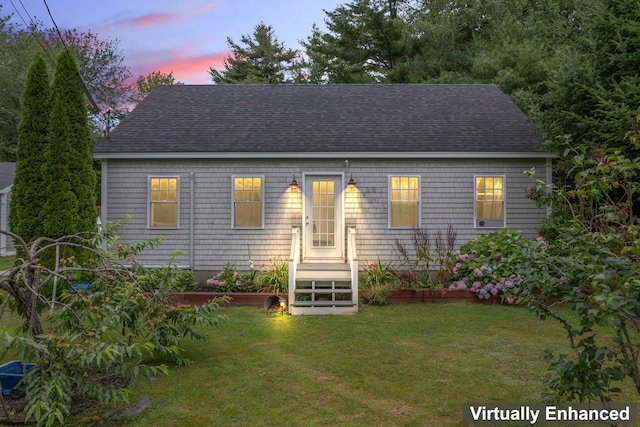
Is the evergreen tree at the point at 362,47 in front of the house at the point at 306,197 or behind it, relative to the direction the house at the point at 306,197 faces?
behind

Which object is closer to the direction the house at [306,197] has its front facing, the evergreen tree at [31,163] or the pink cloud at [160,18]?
the evergreen tree

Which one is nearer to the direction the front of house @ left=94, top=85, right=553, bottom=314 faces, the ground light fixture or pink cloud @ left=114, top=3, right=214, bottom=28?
the ground light fixture

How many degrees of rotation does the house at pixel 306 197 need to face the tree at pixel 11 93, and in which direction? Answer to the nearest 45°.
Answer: approximately 135° to its right

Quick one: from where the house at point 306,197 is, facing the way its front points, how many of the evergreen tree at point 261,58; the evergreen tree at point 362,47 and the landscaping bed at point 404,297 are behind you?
2

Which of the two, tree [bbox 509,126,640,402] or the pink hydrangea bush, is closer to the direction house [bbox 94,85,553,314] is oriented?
the tree

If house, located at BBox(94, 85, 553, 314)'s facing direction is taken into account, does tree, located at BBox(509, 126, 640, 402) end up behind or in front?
in front

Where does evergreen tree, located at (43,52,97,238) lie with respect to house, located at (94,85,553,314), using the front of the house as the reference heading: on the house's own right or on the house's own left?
on the house's own right

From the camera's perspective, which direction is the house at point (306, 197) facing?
toward the camera

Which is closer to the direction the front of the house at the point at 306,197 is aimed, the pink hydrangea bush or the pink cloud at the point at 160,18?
the pink hydrangea bush
